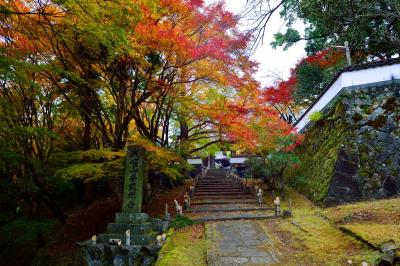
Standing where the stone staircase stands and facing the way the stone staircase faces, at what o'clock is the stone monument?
The stone monument is roughly at 1 o'clock from the stone staircase.

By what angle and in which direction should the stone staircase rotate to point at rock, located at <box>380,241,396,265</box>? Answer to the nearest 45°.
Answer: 0° — it already faces it

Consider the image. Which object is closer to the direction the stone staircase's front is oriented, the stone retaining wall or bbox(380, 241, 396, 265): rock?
the rock

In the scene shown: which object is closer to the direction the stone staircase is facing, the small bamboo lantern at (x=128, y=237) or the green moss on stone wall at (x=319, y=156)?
the small bamboo lantern

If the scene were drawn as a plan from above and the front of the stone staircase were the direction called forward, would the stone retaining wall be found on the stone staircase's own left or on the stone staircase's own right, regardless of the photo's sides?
on the stone staircase's own left

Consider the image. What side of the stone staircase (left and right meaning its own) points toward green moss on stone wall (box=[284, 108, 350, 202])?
left

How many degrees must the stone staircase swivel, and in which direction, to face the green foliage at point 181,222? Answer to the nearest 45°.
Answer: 0° — it already faces it

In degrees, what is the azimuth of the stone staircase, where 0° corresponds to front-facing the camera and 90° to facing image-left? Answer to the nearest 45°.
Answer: approximately 0°
